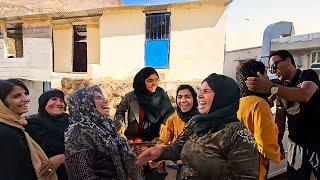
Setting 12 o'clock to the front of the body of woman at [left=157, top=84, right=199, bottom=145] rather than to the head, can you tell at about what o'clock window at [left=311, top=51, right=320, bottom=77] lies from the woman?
The window is roughly at 7 o'clock from the woman.

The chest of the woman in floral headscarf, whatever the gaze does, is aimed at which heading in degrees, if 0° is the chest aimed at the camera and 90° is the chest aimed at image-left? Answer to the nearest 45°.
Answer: approximately 270°

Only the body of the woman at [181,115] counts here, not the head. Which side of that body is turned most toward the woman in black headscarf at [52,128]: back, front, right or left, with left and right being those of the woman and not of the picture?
right

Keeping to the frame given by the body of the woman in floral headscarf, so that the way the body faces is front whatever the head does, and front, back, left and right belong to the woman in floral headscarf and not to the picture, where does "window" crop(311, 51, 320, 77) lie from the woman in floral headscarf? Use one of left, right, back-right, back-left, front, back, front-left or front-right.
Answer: front-left

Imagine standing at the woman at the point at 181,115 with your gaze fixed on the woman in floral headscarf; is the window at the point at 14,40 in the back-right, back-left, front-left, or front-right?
back-right

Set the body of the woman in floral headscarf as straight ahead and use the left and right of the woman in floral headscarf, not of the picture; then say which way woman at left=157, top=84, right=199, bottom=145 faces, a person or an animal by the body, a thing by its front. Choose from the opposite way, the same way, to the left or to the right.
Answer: to the right

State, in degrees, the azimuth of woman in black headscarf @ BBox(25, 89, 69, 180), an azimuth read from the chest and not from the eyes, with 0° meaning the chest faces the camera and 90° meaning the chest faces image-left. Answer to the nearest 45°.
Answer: approximately 315°

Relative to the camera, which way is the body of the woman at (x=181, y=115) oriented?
toward the camera

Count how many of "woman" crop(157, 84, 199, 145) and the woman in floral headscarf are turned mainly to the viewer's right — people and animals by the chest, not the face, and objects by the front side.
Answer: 1
